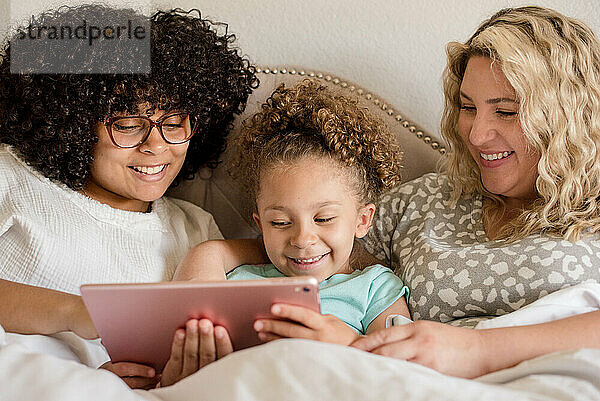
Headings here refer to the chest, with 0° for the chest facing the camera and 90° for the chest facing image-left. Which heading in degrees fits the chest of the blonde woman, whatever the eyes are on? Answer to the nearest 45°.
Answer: approximately 45°

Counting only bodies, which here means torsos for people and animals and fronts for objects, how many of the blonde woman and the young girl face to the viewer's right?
0

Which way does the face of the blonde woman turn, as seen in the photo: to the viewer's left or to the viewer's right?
to the viewer's left

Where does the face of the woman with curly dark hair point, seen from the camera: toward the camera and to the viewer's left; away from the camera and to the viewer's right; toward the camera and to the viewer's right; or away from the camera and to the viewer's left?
toward the camera and to the viewer's right

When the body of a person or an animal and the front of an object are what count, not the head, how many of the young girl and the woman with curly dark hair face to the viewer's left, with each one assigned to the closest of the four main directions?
0

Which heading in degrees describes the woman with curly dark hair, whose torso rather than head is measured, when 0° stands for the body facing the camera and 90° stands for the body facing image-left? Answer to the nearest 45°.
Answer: approximately 315°

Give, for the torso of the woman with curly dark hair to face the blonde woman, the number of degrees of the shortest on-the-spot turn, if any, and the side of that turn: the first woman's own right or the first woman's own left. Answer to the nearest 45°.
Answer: approximately 45° to the first woman's own left
